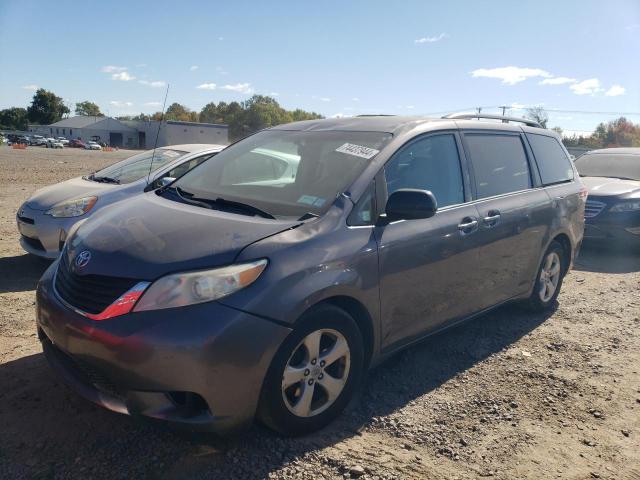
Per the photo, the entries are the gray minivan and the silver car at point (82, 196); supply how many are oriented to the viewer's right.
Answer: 0

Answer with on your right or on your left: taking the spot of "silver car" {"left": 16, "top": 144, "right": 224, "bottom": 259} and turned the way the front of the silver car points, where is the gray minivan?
on your left

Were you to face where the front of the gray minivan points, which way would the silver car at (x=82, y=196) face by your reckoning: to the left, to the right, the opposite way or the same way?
the same way

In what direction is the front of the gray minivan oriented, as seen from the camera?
facing the viewer and to the left of the viewer

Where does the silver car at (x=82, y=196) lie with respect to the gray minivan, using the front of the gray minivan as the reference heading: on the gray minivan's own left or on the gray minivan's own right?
on the gray minivan's own right
